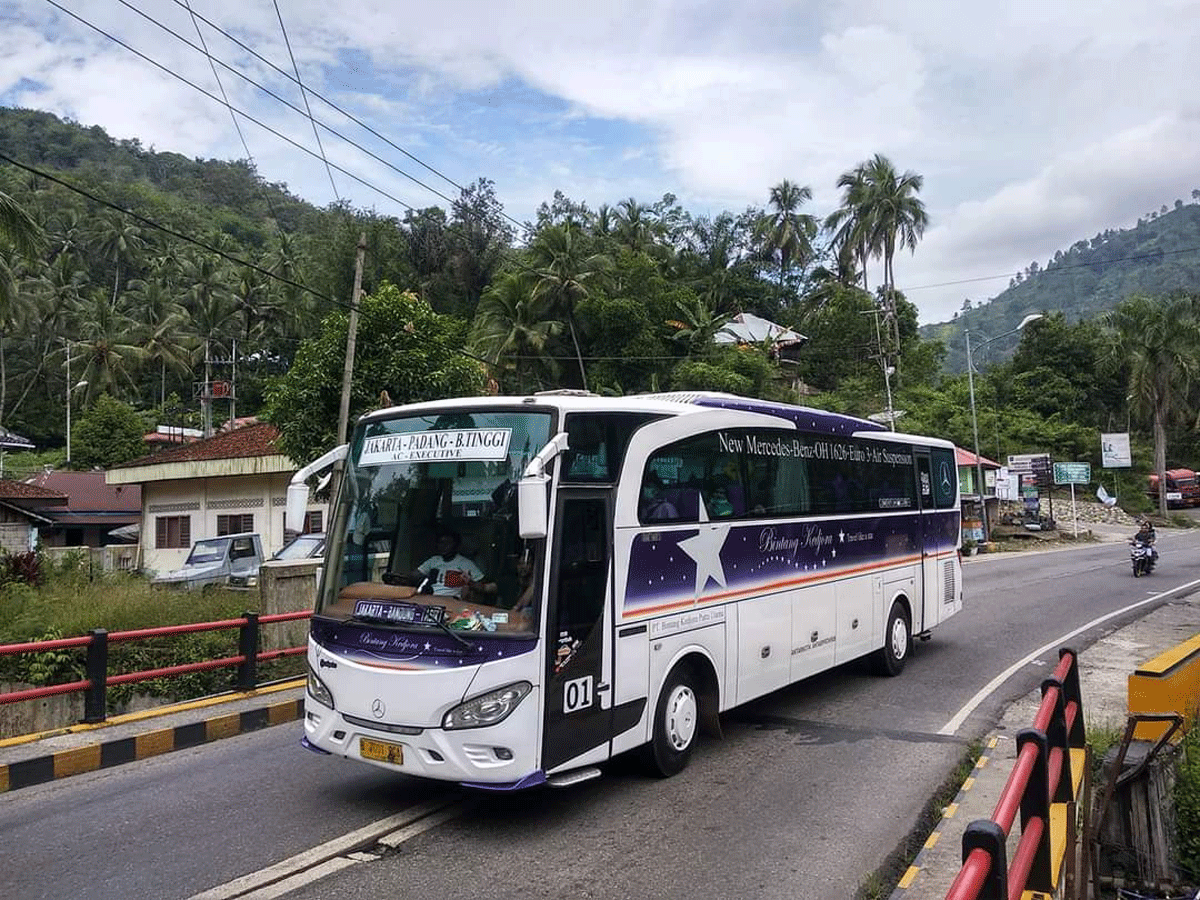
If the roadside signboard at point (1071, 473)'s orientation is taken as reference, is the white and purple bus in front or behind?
in front

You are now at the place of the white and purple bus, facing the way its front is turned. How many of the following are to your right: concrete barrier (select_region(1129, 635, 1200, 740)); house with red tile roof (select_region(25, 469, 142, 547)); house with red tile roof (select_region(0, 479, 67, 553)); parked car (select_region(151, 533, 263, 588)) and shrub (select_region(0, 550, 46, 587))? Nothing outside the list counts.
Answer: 4

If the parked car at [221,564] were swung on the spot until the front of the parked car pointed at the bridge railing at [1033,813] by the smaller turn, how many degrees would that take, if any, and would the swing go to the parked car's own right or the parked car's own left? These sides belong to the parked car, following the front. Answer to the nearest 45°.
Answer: approximately 45° to the parked car's own left

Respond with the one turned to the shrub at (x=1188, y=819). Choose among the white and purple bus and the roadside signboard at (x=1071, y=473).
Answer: the roadside signboard

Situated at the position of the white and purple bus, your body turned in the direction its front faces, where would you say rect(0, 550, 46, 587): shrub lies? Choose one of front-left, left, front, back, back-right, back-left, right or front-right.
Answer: right

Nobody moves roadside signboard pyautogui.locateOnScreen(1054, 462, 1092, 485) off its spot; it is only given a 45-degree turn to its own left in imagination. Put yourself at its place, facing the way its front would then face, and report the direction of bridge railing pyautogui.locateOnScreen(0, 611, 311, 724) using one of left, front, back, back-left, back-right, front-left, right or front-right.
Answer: front-right

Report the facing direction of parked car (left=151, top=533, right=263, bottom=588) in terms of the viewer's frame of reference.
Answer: facing the viewer and to the left of the viewer

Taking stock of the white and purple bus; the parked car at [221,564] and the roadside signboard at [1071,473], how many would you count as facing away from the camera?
0

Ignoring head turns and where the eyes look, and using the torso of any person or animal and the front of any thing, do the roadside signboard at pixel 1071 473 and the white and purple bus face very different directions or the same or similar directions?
same or similar directions

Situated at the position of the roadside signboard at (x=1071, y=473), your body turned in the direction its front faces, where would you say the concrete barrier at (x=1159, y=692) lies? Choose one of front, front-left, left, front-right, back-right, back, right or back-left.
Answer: front

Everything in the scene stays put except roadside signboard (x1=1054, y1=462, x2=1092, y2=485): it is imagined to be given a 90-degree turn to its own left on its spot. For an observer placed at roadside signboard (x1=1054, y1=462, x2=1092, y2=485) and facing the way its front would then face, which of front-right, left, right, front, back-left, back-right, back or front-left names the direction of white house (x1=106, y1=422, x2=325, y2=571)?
back-right

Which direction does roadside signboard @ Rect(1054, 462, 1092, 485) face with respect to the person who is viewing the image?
facing the viewer

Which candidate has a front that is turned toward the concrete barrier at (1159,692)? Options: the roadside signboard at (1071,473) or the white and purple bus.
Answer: the roadside signboard

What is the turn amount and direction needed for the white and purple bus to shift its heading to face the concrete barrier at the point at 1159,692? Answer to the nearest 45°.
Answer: approximately 135° to its left

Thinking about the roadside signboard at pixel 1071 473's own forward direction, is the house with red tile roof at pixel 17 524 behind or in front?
in front

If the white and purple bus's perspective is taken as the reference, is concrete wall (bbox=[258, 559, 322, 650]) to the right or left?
on its right

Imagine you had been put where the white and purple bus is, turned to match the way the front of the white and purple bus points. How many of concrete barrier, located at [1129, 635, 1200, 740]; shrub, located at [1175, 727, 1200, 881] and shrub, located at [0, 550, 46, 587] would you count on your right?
1
